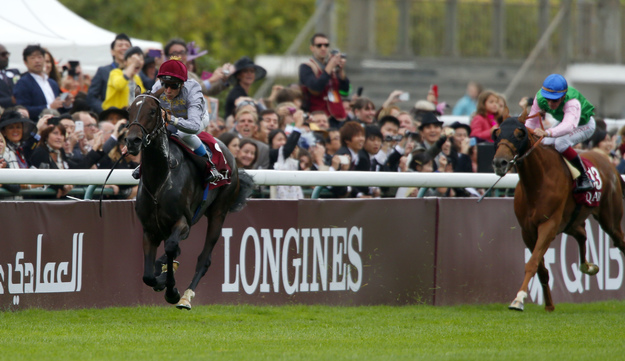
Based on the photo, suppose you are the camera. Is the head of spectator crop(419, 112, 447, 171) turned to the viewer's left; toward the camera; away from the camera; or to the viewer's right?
toward the camera

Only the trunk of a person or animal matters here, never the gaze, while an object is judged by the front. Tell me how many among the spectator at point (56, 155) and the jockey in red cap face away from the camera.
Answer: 0

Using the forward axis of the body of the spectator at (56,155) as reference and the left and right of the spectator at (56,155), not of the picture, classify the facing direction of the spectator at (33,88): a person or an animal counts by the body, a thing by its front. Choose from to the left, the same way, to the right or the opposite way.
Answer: the same way

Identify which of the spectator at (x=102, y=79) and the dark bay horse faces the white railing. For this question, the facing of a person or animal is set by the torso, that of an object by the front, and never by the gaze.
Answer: the spectator

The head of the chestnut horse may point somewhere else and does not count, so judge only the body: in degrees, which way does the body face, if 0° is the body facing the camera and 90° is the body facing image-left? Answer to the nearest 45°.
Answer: approximately 45°

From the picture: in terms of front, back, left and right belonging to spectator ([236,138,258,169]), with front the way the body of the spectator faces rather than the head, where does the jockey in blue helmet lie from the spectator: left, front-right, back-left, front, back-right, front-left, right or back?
left

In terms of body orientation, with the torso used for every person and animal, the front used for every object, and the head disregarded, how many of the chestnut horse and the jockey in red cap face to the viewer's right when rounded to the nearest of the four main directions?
0

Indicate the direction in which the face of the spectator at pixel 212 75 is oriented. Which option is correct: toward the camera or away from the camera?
toward the camera

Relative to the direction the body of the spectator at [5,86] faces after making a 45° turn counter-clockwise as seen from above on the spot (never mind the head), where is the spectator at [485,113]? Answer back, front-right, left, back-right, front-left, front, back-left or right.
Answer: front

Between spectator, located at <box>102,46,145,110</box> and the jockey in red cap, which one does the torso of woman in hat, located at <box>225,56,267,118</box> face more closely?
the jockey in red cap

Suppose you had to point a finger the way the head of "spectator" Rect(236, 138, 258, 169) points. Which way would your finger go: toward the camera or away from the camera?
toward the camera

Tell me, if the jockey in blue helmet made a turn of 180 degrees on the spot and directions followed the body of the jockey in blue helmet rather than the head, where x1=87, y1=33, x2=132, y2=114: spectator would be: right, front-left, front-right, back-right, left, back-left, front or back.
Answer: back-left

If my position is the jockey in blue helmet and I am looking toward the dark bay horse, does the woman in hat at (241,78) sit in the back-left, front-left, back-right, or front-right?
front-right

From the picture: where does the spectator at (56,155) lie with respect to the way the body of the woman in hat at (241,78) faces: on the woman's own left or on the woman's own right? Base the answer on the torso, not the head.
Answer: on the woman's own right

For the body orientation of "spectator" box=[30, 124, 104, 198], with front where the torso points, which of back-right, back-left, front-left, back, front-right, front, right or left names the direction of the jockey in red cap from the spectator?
front

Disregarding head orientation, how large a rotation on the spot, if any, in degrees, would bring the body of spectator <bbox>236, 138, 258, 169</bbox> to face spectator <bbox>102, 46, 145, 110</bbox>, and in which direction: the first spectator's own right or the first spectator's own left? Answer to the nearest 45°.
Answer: approximately 135° to the first spectator's own right

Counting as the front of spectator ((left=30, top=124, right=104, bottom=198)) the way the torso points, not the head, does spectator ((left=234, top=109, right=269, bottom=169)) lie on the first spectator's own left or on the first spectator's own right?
on the first spectator's own left

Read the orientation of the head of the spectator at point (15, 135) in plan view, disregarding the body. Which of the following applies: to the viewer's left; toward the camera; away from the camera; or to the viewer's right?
toward the camera

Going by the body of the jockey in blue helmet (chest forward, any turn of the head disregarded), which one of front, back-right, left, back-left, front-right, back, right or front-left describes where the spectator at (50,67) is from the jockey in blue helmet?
front-right

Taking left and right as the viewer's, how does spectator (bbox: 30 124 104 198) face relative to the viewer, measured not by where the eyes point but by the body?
facing the viewer and to the right of the viewer
